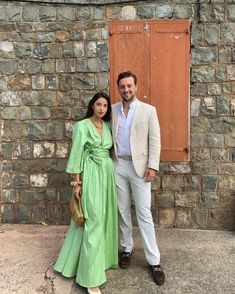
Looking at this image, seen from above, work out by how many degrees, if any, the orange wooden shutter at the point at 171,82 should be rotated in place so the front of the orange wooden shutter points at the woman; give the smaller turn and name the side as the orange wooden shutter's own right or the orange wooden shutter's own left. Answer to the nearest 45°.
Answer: approximately 45° to the orange wooden shutter's own right

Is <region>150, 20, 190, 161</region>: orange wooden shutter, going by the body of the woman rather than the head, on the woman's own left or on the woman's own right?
on the woman's own left

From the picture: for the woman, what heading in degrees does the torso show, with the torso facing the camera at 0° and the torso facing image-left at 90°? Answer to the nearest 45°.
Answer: approximately 315°

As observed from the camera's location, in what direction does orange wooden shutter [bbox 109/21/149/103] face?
facing the viewer

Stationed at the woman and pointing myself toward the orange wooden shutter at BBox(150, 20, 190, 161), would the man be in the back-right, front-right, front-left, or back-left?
front-right

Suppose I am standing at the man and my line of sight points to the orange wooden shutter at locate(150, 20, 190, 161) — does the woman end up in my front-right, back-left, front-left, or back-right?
back-left

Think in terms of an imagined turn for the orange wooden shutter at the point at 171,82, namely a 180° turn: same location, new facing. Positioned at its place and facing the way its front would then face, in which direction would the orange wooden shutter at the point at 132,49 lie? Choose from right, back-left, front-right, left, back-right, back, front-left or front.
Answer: left

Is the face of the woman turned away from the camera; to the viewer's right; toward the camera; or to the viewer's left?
toward the camera

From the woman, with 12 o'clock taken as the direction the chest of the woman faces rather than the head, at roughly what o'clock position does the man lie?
The man is roughly at 10 o'clock from the woman.

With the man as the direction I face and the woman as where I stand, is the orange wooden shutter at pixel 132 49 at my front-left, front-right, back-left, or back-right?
front-left
